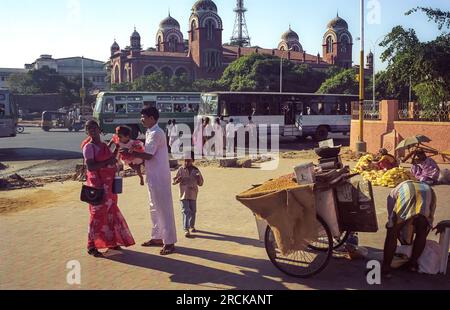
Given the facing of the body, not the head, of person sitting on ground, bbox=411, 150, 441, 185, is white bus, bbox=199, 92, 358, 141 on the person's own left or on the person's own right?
on the person's own right

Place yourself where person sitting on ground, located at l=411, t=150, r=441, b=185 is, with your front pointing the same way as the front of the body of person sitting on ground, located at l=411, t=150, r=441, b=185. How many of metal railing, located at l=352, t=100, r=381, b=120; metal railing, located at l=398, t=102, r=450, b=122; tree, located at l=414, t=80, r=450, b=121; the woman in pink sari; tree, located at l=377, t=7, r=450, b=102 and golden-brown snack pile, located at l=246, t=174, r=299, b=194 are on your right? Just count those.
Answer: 4

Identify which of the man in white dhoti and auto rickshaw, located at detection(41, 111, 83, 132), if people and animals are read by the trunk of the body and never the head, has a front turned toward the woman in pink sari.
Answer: the man in white dhoti

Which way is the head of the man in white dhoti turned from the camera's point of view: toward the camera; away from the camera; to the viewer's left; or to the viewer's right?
to the viewer's left

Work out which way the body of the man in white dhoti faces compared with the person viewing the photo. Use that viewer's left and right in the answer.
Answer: facing to the left of the viewer

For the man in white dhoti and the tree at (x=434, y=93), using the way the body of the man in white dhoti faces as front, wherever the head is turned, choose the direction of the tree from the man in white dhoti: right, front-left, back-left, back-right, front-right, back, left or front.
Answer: back-right

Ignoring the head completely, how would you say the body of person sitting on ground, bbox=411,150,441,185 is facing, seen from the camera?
to the viewer's left

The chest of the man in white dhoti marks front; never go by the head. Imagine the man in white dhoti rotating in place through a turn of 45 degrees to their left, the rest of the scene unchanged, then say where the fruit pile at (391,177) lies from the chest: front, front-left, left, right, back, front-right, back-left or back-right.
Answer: back

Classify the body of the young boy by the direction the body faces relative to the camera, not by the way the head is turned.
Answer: toward the camera

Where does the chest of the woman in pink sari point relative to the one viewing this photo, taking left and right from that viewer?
facing the viewer and to the right of the viewer
